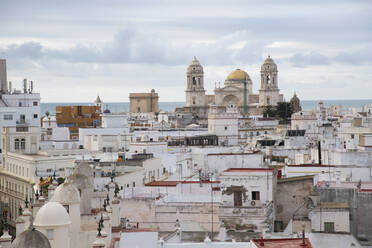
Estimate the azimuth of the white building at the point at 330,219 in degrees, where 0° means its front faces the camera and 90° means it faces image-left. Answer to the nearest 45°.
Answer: approximately 0°
